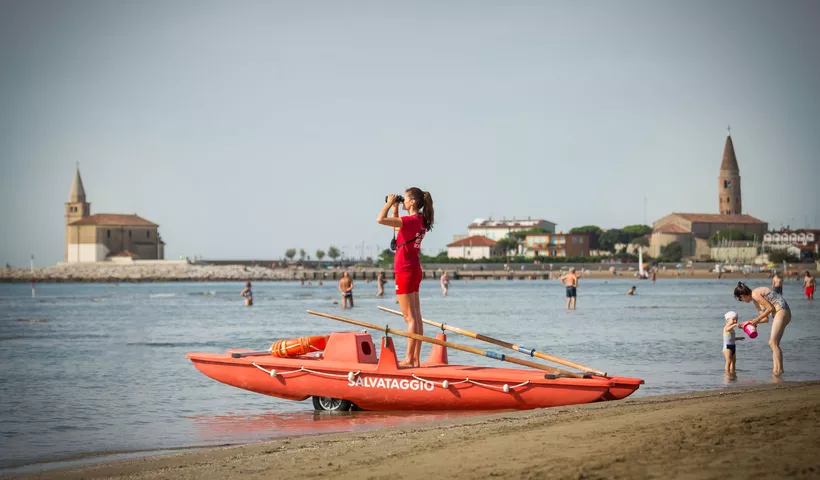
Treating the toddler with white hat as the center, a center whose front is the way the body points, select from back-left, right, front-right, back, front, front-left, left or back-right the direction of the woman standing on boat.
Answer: back-right

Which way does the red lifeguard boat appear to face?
to the viewer's left

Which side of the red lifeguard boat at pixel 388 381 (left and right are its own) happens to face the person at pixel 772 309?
back

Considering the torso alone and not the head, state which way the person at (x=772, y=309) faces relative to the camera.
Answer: to the viewer's left

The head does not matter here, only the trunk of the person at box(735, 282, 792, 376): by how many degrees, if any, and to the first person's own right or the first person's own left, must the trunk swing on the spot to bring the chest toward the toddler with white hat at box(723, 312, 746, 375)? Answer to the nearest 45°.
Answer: approximately 45° to the first person's own right

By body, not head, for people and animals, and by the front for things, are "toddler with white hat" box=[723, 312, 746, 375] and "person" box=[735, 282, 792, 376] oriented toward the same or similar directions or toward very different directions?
very different directions

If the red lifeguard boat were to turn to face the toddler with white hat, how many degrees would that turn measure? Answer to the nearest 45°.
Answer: approximately 135° to its right

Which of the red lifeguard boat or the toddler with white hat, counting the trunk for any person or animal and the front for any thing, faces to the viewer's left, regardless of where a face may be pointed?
the red lifeguard boat

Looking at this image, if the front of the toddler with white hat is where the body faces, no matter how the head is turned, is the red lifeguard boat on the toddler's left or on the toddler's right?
on the toddler's right

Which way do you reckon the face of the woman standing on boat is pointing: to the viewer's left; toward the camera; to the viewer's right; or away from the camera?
to the viewer's left

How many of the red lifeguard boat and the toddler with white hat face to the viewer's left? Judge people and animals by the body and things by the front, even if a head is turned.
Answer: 1
